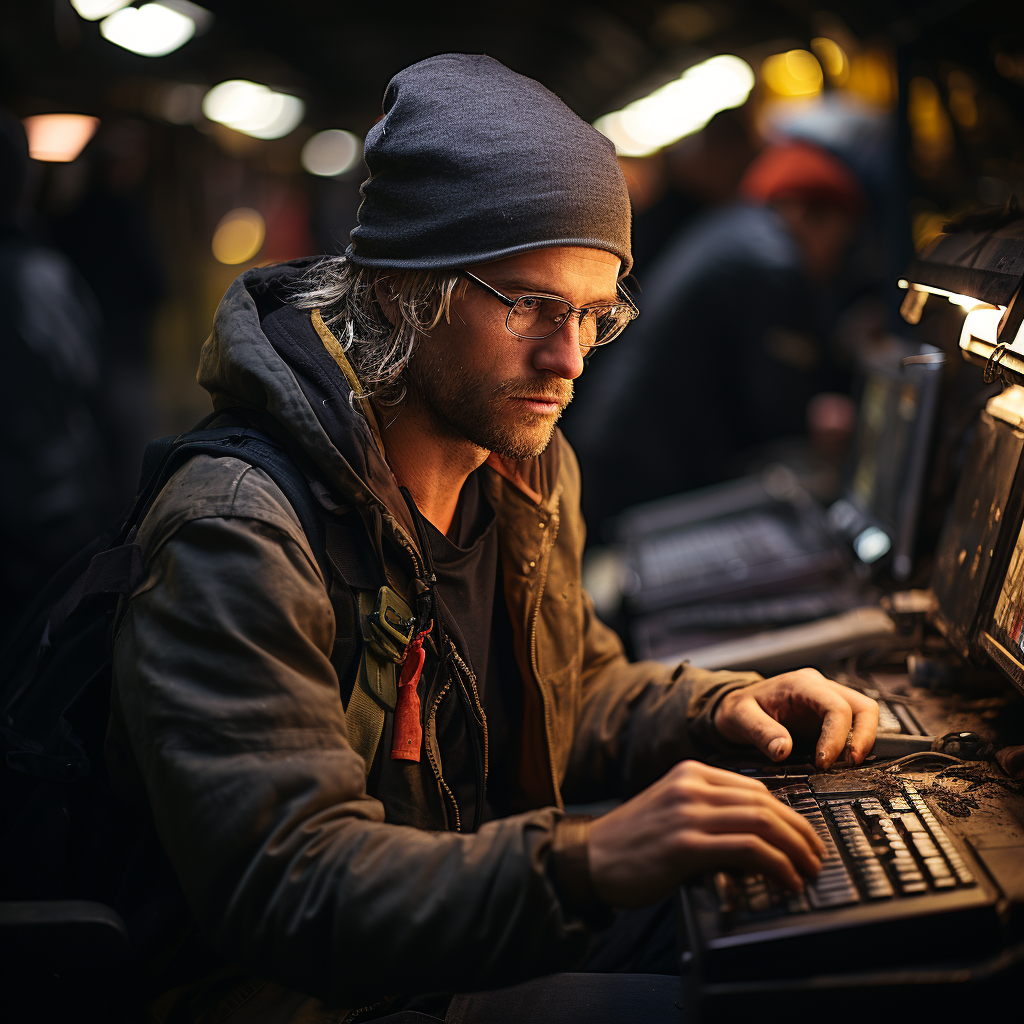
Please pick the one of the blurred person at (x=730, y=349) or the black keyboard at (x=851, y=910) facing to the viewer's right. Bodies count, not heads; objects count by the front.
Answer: the blurred person

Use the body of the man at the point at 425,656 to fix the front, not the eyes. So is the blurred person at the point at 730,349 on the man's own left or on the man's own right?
on the man's own left

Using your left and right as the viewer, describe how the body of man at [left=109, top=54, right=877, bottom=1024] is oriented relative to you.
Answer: facing the viewer and to the right of the viewer

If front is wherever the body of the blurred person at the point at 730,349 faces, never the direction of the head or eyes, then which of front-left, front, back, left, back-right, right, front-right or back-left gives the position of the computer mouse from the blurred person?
right

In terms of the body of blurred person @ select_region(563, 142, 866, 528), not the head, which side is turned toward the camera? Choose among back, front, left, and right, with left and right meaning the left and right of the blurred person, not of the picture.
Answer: right

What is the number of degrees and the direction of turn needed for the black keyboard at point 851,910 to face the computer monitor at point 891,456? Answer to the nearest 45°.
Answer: approximately 135° to its right

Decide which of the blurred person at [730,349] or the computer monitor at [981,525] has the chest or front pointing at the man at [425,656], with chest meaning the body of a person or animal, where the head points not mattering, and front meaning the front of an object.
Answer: the computer monitor

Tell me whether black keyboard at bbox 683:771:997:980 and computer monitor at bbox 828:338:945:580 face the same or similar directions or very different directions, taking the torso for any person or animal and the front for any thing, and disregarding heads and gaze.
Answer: same or similar directions

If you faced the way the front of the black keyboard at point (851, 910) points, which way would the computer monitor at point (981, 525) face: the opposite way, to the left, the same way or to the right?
the same way

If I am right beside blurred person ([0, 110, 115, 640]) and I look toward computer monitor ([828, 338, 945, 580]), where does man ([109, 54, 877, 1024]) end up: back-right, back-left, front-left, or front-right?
front-right

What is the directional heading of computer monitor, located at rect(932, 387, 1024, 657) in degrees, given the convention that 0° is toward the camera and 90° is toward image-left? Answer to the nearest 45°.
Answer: approximately 45°

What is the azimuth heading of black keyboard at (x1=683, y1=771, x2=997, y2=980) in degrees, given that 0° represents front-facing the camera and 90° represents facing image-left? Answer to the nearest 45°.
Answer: approximately 45°

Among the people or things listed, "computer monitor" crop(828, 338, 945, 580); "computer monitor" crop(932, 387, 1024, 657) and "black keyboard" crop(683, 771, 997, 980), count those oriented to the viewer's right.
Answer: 0
